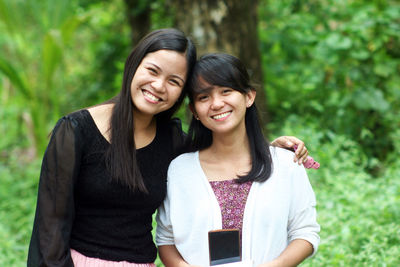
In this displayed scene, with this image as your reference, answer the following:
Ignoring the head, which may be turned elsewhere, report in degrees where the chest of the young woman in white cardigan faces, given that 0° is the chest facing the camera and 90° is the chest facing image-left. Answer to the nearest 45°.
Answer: approximately 0°

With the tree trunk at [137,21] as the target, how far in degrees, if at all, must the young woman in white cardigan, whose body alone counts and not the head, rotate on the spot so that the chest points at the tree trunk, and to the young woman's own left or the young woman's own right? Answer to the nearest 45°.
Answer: approximately 180°

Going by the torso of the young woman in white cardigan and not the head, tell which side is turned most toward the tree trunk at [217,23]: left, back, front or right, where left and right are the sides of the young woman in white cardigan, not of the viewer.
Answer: back
